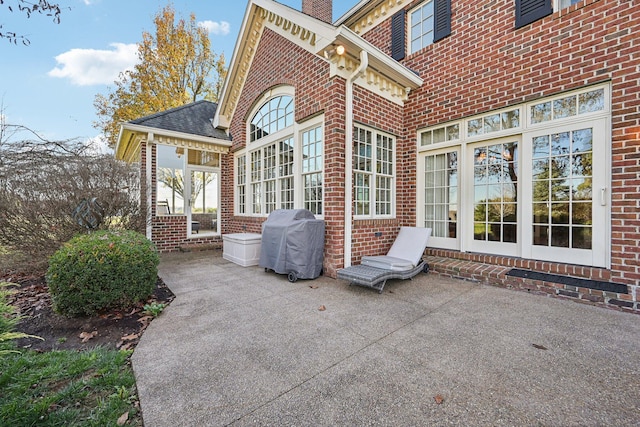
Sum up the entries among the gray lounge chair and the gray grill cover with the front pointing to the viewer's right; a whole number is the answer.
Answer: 0

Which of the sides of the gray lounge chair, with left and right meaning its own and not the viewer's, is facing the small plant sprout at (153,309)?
front

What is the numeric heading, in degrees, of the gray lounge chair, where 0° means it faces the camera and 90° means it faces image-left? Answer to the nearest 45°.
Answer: approximately 45°

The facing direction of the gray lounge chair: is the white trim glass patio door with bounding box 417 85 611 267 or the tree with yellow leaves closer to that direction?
the tree with yellow leaves

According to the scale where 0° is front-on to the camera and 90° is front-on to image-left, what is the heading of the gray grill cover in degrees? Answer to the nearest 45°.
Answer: approximately 45°

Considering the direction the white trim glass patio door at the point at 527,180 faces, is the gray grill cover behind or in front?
in front

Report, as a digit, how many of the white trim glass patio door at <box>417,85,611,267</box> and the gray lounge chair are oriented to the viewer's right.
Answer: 0

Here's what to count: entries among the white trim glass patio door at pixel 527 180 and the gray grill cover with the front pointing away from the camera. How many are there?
0

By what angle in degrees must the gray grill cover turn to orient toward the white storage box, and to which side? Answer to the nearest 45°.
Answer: approximately 90° to its right

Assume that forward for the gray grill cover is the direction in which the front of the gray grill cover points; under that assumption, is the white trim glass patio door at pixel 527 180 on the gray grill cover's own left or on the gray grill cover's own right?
on the gray grill cover's own left

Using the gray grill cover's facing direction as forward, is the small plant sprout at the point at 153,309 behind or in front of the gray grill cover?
in front
